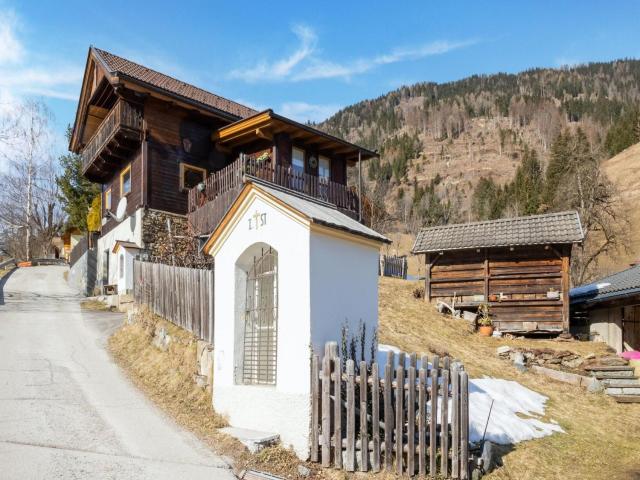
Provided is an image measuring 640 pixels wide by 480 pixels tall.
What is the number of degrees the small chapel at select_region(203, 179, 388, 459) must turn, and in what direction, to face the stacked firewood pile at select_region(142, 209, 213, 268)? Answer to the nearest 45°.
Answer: approximately 135° to its right

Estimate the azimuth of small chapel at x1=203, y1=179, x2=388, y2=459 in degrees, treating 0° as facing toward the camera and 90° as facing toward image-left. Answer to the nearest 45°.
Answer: approximately 45°

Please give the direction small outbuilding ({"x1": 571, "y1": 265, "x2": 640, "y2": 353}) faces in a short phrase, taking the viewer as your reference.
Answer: facing the viewer and to the left of the viewer

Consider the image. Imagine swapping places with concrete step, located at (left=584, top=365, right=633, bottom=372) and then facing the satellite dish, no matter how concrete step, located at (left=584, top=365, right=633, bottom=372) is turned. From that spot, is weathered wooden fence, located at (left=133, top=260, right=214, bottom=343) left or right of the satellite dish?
left

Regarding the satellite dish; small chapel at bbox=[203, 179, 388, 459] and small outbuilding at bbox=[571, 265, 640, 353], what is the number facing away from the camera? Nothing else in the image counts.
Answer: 0

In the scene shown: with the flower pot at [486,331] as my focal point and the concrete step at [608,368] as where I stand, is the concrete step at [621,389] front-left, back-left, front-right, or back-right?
back-left

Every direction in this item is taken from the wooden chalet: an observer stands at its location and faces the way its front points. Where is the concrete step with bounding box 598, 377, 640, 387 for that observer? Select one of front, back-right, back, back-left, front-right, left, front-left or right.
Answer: left

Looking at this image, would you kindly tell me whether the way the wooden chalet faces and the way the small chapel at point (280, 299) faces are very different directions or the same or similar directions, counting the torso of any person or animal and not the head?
same or similar directions

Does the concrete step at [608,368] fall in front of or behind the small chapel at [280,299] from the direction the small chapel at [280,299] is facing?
behind

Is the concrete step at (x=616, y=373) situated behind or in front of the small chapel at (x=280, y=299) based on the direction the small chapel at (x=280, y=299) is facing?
behind

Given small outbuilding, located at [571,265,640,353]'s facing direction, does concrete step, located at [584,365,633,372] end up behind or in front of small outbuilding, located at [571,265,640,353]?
in front

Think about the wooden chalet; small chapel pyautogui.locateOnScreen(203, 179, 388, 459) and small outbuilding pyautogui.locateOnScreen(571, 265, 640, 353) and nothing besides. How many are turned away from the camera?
0

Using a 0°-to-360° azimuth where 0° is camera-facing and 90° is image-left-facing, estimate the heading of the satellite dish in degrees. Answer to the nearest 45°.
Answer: approximately 45°

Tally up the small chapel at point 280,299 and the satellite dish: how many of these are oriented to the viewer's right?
0

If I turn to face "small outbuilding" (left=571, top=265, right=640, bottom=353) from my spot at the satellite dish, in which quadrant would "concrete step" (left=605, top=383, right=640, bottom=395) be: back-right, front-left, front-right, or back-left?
front-right
